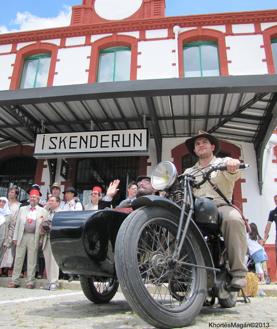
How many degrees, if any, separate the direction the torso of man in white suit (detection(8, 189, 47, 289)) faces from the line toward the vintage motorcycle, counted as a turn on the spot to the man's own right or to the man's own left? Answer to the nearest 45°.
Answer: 0° — they already face it

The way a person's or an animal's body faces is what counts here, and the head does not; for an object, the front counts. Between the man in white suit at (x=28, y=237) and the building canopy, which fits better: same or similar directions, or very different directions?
same or similar directions

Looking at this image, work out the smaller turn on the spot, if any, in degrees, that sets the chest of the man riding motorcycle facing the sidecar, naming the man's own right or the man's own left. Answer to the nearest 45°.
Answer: approximately 45° to the man's own right

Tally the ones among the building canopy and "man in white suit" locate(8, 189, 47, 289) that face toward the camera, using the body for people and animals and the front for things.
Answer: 2

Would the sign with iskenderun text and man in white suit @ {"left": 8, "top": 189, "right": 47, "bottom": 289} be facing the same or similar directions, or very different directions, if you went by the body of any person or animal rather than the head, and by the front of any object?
same or similar directions

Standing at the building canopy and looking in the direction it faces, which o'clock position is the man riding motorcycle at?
The man riding motorcycle is roughly at 12 o'clock from the building canopy.

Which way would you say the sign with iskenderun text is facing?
toward the camera

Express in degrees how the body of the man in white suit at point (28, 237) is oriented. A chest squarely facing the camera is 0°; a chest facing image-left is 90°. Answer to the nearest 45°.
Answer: approximately 0°

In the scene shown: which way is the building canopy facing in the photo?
toward the camera

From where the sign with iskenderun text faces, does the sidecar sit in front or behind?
in front

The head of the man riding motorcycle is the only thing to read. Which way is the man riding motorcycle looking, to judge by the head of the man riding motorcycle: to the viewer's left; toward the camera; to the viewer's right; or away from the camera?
toward the camera

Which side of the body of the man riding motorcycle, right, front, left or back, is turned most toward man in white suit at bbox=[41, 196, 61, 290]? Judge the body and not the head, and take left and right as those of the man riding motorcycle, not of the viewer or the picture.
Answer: right
